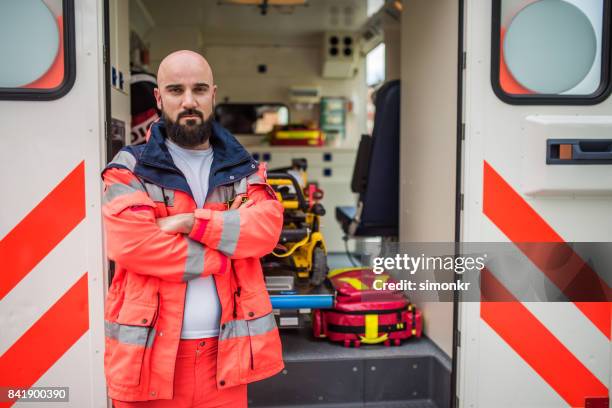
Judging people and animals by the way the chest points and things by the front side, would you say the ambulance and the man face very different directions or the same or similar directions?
very different directions

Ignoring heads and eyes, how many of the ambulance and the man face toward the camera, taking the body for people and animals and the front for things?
1

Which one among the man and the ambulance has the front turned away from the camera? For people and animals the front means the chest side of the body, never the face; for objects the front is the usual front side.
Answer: the ambulance

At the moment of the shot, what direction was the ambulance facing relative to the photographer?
facing away from the viewer

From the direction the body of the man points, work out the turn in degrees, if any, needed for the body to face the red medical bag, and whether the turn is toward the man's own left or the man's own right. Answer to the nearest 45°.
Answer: approximately 135° to the man's own left
